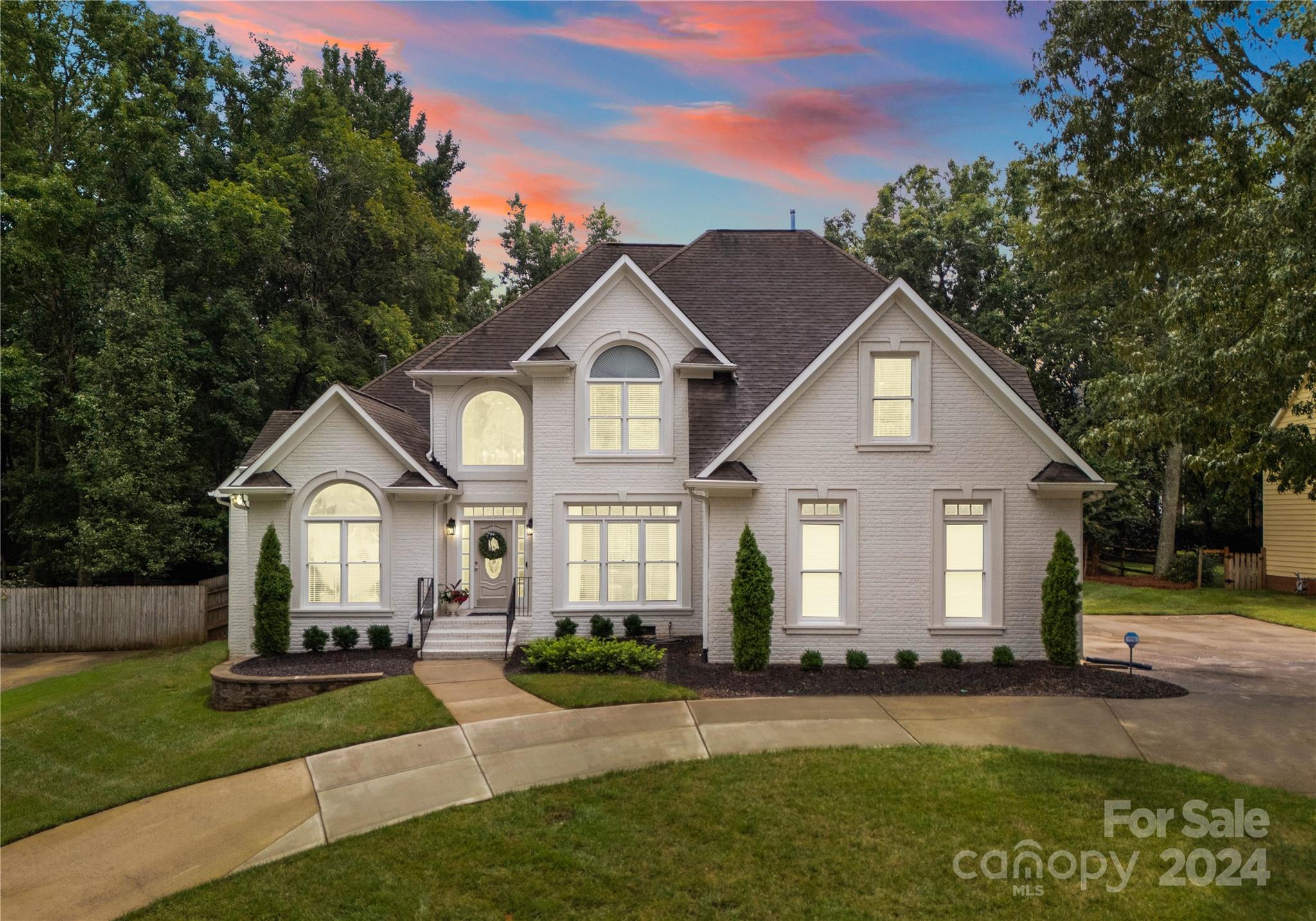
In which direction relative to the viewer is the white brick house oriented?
toward the camera

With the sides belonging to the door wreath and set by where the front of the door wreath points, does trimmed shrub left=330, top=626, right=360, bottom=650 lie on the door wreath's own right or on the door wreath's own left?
on the door wreath's own right

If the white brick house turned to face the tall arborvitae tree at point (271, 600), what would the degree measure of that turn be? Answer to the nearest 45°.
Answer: approximately 90° to its right

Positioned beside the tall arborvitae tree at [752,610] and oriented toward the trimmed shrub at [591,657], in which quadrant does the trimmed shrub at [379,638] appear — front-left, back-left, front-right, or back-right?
front-right

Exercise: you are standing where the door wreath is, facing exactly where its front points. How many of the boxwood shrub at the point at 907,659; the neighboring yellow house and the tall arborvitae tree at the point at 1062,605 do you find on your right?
0

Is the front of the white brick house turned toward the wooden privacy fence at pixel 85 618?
no

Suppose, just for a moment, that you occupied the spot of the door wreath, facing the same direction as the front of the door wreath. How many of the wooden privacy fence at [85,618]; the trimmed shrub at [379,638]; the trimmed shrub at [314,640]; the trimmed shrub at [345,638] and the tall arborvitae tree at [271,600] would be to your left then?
0

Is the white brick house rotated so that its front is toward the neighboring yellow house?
no

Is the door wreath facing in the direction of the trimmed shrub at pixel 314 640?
no

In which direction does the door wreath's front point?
toward the camera

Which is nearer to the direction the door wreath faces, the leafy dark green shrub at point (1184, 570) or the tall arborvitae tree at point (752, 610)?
the tall arborvitae tree
